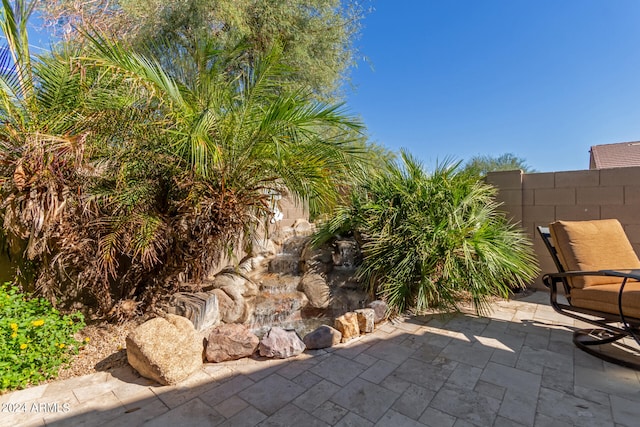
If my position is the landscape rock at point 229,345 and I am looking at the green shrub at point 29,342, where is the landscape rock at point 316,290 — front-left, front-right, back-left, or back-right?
back-right

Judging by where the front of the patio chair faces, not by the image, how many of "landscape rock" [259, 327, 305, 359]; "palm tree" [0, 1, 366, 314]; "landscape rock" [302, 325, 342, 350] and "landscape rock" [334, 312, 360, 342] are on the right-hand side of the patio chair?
4

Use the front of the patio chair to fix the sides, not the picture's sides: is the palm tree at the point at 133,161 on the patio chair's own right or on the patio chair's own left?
on the patio chair's own right

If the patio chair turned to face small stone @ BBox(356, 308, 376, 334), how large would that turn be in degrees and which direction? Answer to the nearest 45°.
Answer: approximately 90° to its right

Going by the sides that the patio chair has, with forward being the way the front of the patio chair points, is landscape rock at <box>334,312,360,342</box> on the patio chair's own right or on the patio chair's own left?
on the patio chair's own right

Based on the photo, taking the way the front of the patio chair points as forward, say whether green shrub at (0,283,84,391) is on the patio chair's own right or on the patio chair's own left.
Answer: on the patio chair's own right

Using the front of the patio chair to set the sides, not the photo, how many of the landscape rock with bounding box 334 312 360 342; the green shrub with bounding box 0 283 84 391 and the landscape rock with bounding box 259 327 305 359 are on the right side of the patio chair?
3

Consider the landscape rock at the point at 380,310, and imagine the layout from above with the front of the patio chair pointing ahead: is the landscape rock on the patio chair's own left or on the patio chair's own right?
on the patio chair's own right

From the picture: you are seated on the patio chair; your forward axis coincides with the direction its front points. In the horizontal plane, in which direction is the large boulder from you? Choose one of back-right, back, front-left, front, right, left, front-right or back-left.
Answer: right

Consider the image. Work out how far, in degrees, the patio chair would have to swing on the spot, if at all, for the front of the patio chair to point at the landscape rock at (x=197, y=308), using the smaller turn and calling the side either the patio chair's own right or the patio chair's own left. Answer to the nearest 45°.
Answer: approximately 90° to the patio chair's own right
